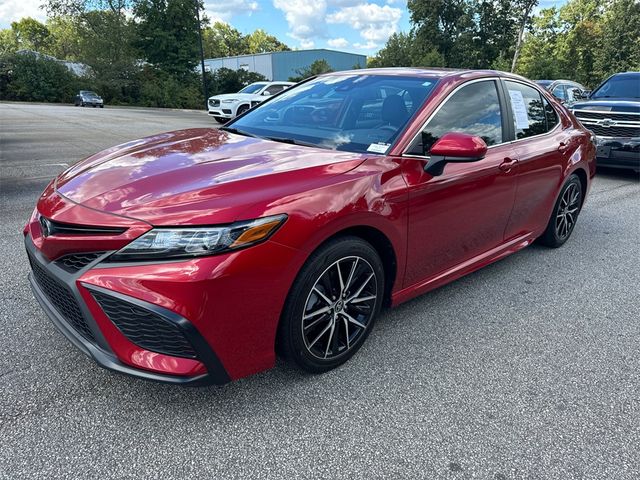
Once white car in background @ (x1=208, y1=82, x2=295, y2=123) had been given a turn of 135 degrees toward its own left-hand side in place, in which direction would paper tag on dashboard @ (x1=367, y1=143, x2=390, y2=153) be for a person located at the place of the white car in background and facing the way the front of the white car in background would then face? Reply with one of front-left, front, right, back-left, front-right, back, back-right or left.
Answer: right

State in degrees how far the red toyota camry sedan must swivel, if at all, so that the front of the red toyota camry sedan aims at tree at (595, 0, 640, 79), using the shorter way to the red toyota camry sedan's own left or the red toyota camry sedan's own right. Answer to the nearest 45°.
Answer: approximately 180°

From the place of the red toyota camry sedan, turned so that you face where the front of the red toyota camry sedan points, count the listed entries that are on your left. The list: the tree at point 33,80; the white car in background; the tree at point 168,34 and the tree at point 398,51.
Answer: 0

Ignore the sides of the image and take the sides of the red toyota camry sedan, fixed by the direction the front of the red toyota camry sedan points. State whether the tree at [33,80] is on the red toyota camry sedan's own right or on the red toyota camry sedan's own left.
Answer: on the red toyota camry sedan's own right

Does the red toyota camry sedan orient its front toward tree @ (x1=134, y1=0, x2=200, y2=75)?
no

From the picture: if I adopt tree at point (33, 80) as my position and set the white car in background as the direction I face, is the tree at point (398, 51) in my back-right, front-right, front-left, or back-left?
front-left

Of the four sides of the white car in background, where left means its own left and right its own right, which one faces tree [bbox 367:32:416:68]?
back

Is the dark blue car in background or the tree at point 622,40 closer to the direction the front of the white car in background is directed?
the dark blue car in background

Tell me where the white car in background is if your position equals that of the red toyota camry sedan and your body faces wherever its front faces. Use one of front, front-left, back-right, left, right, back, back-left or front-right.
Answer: back-right

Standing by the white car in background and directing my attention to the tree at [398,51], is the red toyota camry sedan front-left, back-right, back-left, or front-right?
back-right

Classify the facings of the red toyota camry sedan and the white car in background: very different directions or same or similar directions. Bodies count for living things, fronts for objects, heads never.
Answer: same or similar directions

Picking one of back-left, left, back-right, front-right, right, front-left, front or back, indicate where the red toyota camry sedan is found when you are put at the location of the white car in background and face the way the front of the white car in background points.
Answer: front-left

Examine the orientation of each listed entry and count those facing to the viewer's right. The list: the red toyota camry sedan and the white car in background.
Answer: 0

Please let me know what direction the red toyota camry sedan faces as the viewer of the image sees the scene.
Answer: facing the viewer and to the left of the viewer

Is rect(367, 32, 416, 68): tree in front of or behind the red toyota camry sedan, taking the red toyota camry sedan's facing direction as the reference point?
behind
